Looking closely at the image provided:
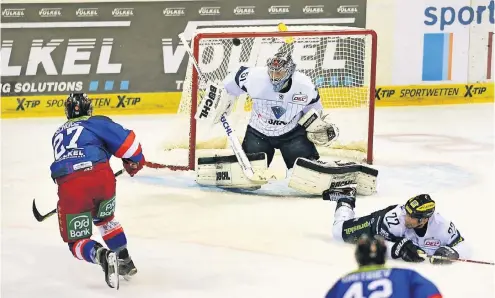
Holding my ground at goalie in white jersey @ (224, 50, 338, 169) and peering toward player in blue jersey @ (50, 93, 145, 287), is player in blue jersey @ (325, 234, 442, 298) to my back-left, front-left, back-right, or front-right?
front-left

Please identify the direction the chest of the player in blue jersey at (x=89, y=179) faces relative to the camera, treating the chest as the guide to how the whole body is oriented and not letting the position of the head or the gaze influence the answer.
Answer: away from the camera

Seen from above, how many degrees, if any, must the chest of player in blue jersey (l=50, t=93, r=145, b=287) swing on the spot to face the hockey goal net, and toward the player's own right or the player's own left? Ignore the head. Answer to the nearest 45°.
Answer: approximately 45° to the player's own right

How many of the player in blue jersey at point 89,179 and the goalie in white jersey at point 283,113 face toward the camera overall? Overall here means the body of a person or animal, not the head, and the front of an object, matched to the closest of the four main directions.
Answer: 1

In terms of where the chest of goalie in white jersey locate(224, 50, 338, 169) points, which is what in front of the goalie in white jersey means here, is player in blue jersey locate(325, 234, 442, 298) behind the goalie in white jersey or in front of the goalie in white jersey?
in front

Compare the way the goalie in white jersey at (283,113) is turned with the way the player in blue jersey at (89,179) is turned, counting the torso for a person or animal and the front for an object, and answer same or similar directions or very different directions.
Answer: very different directions

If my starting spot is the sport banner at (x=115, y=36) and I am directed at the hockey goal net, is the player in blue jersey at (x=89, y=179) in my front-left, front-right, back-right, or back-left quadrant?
front-right

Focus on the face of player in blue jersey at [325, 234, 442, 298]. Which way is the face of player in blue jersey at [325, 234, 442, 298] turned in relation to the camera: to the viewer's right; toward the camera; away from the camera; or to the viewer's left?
away from the camera

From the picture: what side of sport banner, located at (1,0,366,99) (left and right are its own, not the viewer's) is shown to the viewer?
front

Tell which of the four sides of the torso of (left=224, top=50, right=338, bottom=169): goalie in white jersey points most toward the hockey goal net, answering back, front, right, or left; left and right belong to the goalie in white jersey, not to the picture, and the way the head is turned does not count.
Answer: back

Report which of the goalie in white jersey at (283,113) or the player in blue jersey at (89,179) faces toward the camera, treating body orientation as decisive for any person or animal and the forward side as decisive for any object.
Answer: the goalie in white jersey

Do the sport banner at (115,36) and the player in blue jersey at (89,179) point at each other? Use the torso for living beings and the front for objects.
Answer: yes

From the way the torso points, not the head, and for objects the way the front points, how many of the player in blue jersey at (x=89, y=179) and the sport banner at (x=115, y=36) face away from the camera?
1

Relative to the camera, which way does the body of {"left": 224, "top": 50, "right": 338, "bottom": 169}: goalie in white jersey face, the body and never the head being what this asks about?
toward the camera
